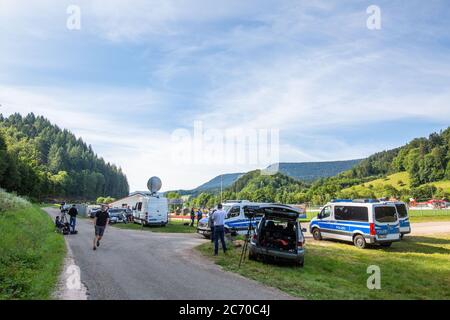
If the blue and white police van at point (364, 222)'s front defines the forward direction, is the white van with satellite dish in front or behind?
in front

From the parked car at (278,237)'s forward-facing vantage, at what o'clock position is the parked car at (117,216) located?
the parked car at (117,216) is roughly at 11 o'clock from the parked car at (278,237).

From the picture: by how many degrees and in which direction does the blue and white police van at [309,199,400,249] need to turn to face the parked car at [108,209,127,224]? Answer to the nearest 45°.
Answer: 0° — it already faces it

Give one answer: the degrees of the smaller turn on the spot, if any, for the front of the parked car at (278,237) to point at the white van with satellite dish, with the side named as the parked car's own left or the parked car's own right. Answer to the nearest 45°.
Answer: approximately 45° to the parked car's own left

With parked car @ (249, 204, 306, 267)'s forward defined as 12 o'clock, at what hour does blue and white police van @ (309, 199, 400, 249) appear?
The blue and white police van is roughly at 1 o'clock from the parked car.

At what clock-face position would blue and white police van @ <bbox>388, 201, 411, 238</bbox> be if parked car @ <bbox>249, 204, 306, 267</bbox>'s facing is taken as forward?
The blue and white police van is roughly at 1 o'clock from the parked car.

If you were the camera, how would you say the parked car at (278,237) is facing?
facing away from the viewer

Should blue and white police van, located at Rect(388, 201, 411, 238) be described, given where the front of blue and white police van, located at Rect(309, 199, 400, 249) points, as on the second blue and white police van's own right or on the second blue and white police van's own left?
on the second blue and white police van's own right

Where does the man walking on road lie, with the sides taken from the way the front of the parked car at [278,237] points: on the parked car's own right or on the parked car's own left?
on the parked car's own left

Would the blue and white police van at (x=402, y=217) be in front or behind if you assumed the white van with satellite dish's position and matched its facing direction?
behind
